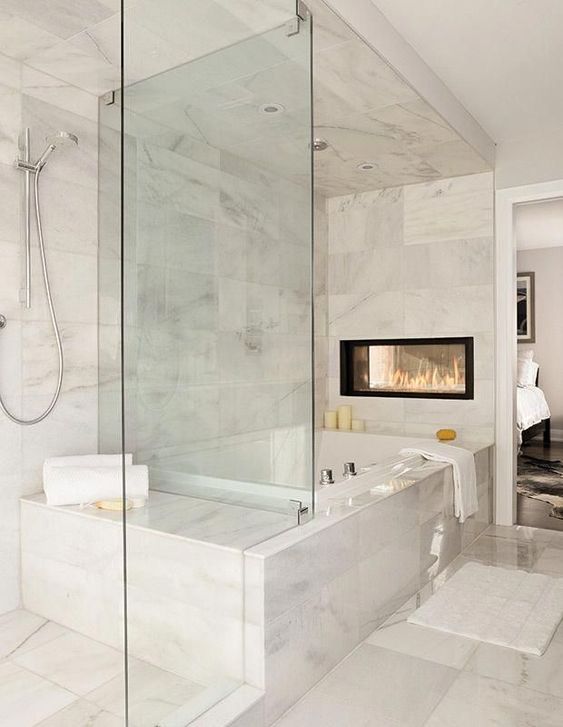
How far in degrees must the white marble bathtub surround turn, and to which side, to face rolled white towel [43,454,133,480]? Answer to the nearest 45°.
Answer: approximately 135° to its right

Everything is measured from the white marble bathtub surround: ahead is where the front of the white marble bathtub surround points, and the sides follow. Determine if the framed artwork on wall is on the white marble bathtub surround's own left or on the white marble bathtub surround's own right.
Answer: on the white marble bathtub surround's own left

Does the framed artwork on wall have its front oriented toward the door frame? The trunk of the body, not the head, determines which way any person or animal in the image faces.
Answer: yes

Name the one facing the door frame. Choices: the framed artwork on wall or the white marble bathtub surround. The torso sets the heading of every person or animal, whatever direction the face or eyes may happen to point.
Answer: the framed artwork on wall

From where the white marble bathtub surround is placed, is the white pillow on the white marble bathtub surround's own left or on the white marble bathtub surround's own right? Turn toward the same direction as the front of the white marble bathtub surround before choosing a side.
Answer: on the white marble bathtub surround's own left

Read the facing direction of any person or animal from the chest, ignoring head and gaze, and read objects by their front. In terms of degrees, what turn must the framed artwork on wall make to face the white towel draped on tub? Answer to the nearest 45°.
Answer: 0° — it already faces it

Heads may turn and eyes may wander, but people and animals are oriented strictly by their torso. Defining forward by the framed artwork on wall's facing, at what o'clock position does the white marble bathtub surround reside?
The white marble bathtub surround is roughly at 12 o'clock from the framed artwork on wall.

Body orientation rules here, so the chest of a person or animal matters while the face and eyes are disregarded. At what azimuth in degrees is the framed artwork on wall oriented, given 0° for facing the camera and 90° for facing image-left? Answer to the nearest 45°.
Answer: approximately 0°
